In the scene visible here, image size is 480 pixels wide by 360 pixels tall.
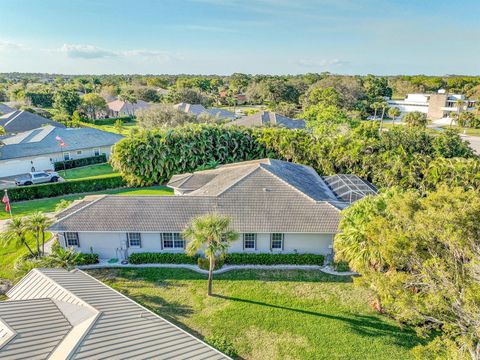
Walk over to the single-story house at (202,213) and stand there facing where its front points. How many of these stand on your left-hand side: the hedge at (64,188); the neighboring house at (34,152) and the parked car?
0

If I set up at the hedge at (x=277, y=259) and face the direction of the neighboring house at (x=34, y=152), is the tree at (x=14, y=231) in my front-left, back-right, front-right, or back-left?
front-left

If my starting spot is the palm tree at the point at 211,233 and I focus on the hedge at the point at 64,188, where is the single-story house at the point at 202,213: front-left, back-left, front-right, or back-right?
front-right

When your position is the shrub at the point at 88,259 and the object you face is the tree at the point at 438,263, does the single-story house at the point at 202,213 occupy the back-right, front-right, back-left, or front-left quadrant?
front-left

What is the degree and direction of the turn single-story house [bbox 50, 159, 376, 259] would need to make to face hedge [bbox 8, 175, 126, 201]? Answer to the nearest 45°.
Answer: approximately 45° to its right

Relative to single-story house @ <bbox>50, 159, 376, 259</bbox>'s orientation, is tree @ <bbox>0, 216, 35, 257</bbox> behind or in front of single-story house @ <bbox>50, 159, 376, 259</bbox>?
in front

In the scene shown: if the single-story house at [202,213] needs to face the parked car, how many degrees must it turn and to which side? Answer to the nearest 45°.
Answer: approximately 45° to its right
